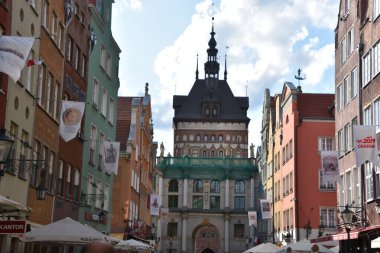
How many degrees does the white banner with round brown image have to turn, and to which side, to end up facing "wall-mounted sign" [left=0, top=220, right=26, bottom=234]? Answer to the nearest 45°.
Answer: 0° — it already faces it

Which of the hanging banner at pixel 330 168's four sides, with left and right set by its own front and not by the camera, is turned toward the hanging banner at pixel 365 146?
front

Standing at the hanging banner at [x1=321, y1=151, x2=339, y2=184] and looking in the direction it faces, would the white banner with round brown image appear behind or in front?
in front

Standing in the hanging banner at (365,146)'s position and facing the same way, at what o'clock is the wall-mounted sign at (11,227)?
The wall-mounted sign is roughly at 1 o'clock from the hanging banner.

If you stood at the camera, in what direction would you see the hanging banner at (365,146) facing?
facing the viewer

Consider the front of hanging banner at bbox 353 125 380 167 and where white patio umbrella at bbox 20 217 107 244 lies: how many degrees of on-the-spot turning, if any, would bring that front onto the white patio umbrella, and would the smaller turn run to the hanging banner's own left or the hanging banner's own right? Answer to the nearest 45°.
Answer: approximately 45° to the hanging banner's own right

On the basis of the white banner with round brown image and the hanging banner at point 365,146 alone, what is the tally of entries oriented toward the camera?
2

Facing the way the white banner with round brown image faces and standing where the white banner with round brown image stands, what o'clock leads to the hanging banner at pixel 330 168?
The hanging banner is roughly at 8 o'clock from the white banner with round brown image.

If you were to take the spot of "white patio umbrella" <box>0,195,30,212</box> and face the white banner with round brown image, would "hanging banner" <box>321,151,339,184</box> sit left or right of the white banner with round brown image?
right

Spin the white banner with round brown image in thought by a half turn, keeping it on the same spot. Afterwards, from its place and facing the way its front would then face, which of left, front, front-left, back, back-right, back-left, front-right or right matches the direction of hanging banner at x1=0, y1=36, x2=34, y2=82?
back

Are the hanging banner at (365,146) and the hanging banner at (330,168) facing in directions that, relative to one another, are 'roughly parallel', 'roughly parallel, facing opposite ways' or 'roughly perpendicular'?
roughly parallel

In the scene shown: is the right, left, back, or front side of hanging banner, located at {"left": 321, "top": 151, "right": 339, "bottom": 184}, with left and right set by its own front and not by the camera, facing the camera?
front

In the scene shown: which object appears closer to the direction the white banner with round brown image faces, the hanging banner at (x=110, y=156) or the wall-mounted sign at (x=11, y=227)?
the wall-mounted sign
